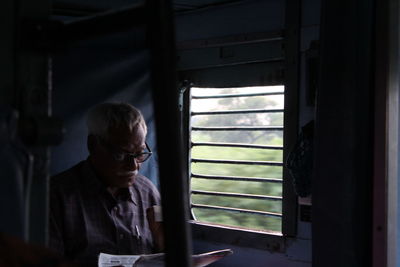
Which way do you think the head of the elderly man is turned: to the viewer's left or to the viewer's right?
to the viewer's right

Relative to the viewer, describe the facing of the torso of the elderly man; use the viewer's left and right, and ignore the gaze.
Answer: facing the viewer and to the right of the viewer

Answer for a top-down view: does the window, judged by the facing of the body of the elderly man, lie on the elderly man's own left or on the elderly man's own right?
on the elderly man's own left

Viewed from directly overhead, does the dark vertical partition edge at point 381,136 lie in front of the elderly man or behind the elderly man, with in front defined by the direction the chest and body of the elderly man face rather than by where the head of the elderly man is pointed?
in front

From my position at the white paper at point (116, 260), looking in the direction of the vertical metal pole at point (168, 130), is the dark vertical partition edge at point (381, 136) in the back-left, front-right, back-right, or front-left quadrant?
front-left

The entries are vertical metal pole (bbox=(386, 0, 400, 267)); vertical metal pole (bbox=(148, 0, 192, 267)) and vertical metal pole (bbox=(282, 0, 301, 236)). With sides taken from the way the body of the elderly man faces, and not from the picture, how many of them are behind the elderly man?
0

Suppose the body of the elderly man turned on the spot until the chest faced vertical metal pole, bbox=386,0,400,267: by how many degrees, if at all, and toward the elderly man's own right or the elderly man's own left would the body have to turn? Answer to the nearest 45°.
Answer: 0° — they already face it

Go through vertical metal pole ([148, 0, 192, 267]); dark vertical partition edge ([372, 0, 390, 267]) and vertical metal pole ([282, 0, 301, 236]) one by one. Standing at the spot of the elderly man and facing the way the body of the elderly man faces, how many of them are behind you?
0

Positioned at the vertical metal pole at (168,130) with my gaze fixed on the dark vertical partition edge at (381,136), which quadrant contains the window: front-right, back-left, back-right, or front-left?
front-left

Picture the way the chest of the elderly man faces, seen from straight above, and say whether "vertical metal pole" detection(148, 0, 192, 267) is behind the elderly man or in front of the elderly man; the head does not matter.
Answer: in front

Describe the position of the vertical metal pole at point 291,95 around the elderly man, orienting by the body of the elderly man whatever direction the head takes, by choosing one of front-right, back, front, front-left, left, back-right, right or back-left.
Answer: front-left
